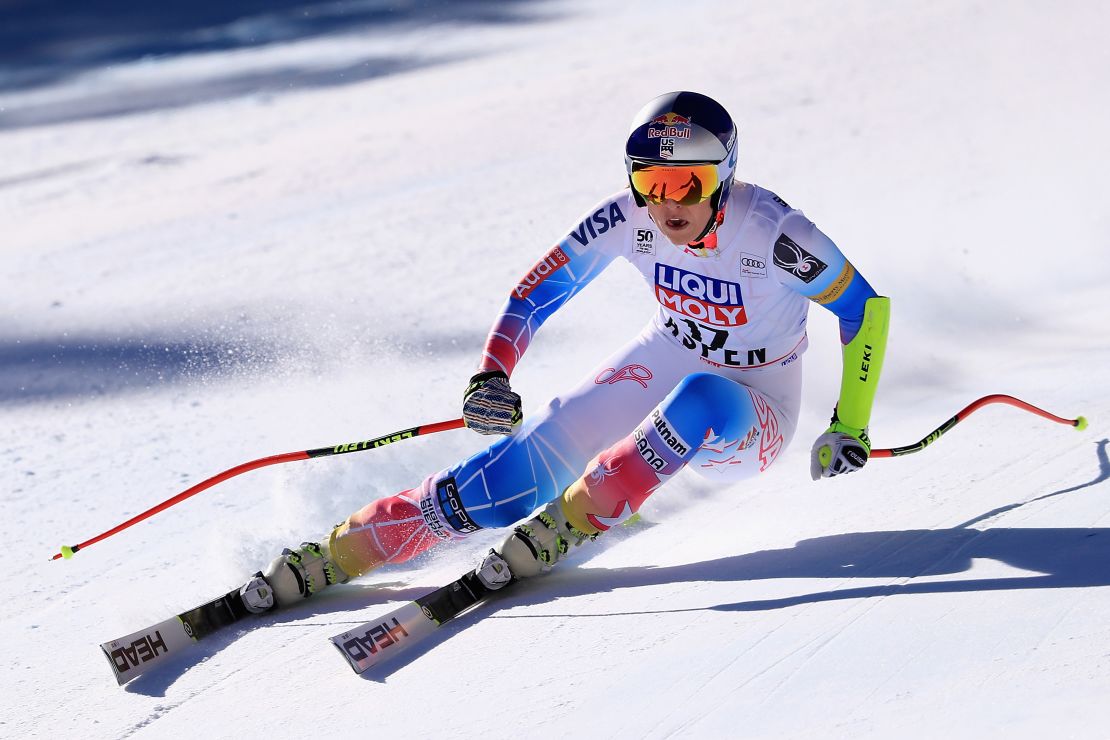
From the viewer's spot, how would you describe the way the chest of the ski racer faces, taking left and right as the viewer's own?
facing the viewer and to the left of the viewer

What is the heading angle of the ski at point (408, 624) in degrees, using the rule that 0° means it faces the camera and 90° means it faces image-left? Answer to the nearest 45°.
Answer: approximately 45°

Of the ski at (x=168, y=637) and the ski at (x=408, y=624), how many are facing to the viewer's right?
0
